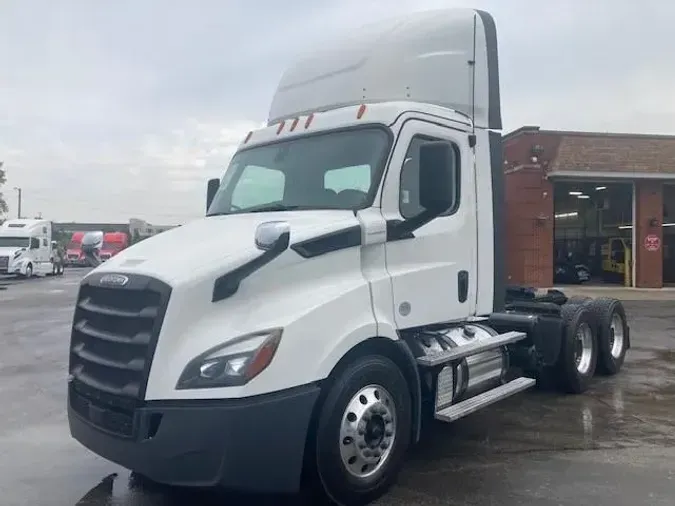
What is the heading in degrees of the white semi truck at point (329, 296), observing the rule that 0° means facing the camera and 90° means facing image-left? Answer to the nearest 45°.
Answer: approximately 45°

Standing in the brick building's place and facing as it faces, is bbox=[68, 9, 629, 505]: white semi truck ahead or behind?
ahead

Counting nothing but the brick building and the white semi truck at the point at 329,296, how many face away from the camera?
0

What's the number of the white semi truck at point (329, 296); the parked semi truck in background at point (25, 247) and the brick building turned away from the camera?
0

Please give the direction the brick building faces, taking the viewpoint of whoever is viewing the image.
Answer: facing the viewer

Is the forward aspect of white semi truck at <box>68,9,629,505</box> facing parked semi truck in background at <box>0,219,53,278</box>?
no

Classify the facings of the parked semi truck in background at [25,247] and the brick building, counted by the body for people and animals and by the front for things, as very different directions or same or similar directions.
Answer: same or similar directions

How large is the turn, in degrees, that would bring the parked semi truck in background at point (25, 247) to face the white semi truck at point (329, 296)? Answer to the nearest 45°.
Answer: approximately 45° to its left

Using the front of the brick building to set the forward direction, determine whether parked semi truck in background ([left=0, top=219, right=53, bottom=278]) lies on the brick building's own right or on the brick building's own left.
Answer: on the brick building's own right

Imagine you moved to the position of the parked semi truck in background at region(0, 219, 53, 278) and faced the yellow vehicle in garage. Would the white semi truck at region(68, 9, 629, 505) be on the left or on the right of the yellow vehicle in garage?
right

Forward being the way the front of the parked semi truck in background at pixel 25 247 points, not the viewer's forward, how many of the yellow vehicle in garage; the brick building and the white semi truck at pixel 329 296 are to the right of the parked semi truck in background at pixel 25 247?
0

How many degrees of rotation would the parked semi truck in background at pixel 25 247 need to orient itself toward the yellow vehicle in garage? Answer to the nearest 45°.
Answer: approximately 90° to its left

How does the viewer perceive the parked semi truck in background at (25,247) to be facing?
facing the viewer and to the left of the viewer

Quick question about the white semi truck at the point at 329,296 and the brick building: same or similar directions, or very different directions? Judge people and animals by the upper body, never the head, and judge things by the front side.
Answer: same or similar directions
